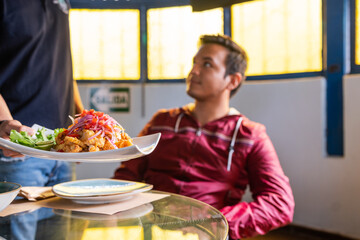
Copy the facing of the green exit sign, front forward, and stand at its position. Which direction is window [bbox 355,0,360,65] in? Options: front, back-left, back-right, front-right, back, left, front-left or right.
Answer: front-left

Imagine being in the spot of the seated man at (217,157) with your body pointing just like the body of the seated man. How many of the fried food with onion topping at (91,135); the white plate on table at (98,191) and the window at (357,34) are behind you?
1

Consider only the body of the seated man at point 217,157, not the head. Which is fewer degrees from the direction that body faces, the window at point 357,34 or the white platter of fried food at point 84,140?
the white platter of fried food

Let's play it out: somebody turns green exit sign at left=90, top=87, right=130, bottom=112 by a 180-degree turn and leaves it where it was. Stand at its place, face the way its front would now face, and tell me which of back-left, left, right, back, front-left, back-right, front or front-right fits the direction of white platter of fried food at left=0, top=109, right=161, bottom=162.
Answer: back

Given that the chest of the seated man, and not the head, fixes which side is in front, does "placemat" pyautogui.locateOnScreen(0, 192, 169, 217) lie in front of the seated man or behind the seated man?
in front

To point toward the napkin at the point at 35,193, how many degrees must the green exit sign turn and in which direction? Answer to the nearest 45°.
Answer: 0° — it already faces it

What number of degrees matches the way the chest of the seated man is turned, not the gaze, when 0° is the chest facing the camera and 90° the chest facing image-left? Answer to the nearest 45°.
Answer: approximately 45°

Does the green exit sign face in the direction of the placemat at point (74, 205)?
yes

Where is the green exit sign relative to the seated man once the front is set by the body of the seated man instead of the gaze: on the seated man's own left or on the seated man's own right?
on the seated man's own right

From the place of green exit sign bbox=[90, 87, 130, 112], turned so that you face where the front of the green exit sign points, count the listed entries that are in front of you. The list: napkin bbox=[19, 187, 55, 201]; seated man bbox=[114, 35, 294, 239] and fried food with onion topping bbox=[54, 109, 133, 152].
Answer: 3

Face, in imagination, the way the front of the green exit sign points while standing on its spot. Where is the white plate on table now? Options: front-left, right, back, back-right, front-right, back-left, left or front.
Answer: front

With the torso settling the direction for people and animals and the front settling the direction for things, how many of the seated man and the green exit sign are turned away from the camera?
0

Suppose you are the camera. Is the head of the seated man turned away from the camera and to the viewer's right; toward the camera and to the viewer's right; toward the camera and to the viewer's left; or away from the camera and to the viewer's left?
toward the camera and to the viewer's left

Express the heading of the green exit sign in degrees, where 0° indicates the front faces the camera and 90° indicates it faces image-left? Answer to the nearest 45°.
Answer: approximately 0°
